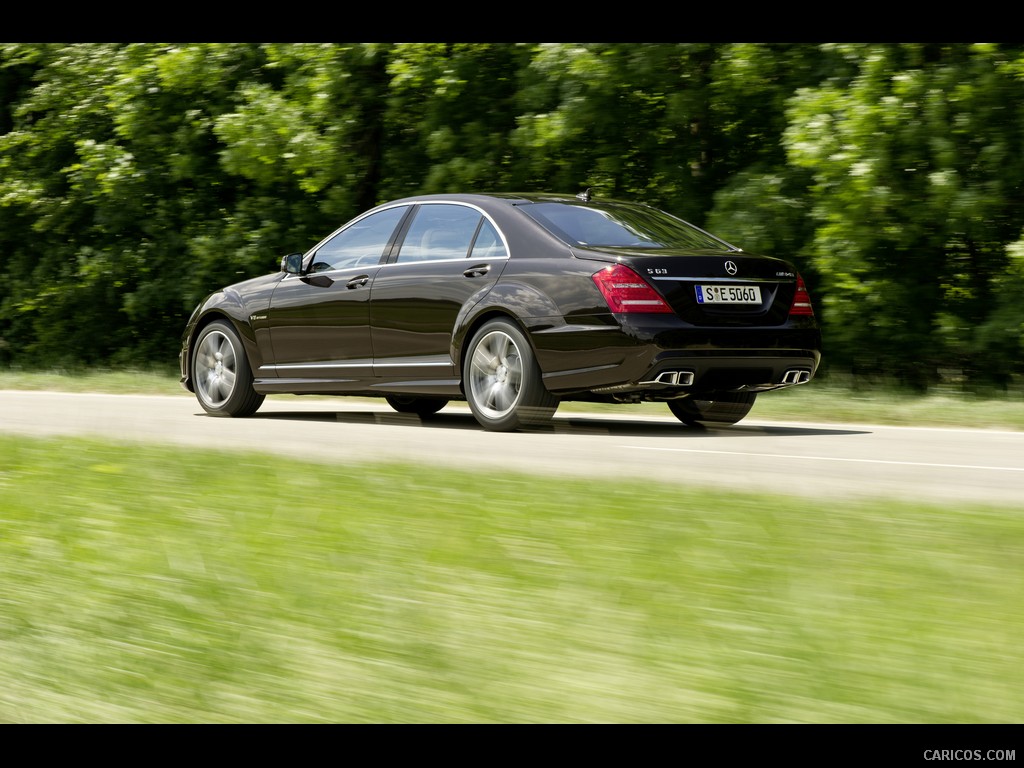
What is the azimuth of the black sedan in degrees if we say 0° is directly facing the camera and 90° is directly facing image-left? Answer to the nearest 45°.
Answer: approximately 135°
